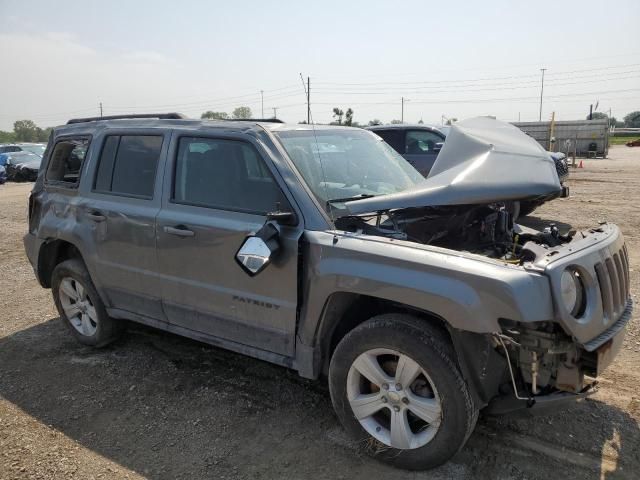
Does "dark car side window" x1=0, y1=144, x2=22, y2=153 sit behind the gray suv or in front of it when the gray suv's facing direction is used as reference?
behind

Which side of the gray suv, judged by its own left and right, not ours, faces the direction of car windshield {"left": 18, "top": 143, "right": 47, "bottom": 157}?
back

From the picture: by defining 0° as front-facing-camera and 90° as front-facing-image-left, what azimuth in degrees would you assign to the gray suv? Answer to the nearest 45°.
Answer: approximately 315°
